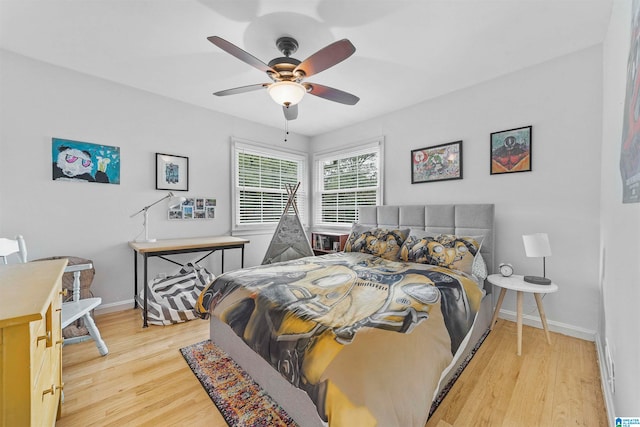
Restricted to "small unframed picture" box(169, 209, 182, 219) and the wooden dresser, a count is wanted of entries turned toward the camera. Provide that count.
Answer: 1

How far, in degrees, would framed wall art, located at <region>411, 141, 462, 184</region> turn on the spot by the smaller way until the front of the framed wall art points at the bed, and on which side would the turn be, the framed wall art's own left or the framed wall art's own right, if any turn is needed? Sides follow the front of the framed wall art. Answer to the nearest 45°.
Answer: approximately 45° to the framed wall art's own left

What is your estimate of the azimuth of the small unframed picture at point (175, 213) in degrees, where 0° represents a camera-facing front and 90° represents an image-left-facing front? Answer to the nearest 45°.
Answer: approximately 0°

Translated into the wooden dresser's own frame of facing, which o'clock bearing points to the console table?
The console table is roughly at 10 o'clock from the wooden dresser.

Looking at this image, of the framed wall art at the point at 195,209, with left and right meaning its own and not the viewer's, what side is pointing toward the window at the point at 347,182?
left

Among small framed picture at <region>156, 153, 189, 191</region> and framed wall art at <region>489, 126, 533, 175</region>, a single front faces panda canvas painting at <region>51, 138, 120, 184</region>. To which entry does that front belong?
framed wall art at <region>489, 126, 533, 175</region>

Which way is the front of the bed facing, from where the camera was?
facing the viewer and to the left of the viewer

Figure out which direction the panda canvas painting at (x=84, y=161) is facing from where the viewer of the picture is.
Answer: facing the viewer and to the right of the viewer

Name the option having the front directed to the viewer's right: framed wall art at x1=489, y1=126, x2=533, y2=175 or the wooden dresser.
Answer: the wooden dresser

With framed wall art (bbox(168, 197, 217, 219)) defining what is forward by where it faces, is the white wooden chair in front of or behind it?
in front

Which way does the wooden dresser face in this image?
to the viewer's right

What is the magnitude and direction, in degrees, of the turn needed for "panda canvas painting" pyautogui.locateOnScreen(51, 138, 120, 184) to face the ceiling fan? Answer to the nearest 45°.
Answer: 0° — it already faces it

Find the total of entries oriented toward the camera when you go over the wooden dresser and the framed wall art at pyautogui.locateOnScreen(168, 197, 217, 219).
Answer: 1

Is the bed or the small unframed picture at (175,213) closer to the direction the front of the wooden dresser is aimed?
the bed

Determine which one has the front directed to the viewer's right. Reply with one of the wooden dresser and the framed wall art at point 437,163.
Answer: the wooden dresser
